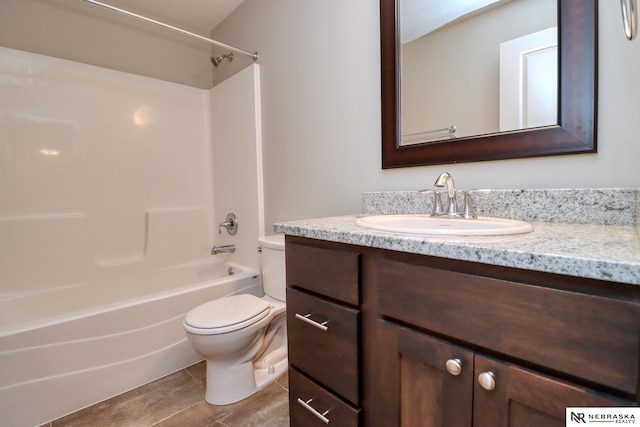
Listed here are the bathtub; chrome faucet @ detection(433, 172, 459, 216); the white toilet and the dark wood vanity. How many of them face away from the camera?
0

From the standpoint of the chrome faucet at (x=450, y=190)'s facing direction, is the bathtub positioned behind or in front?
in front

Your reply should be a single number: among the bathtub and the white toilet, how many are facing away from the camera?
0

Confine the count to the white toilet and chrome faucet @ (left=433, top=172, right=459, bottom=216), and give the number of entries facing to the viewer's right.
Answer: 0

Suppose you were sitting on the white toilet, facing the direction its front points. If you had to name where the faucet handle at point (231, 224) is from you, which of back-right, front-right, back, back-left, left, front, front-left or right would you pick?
back-right

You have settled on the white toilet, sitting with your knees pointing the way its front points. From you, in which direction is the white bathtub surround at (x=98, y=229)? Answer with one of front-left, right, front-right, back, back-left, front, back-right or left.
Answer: right

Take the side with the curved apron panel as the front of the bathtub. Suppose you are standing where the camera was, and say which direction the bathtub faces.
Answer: facing the viewer and to the right of the viewer

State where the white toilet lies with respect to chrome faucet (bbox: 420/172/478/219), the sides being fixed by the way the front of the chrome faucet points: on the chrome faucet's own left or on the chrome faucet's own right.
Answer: on the chrome faucet's own right

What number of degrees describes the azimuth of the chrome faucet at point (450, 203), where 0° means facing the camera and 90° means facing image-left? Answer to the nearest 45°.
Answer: approximately 45°

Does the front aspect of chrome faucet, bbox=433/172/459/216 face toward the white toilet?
no

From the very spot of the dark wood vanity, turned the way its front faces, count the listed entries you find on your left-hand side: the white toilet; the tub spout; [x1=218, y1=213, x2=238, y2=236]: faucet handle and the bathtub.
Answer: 0

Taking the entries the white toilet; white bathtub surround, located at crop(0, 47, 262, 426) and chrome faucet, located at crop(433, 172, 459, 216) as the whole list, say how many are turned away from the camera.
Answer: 0

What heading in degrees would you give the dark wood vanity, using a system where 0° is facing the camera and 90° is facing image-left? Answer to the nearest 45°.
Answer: approximately 45°

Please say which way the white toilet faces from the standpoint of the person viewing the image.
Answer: facing the viewer and to the left of the viewer

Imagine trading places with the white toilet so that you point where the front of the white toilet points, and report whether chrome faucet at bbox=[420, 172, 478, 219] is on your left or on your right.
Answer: on your left

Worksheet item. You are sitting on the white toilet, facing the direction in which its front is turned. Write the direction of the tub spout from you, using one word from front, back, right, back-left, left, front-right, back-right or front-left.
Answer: back-right
